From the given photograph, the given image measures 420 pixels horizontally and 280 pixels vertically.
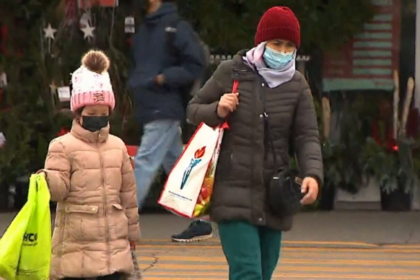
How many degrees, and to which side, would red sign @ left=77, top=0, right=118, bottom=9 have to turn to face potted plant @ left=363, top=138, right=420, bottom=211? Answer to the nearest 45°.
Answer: approximately 90° to its left

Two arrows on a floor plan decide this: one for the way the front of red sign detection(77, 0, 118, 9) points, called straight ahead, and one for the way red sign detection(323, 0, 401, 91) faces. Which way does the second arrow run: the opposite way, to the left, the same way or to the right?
the same way

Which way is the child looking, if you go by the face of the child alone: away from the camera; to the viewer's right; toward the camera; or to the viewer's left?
toward the camera

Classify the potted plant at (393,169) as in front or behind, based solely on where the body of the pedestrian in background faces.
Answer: behind

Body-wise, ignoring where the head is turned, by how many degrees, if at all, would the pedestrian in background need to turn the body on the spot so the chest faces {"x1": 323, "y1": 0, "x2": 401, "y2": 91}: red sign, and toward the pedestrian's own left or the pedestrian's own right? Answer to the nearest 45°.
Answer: approximately 180°

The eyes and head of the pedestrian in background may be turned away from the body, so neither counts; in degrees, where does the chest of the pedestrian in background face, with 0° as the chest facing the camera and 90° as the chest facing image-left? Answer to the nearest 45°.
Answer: approximately 45°

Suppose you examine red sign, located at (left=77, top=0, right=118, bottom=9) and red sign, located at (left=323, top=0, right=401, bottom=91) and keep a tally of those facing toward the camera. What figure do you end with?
2

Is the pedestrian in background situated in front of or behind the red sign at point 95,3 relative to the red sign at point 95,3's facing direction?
in front

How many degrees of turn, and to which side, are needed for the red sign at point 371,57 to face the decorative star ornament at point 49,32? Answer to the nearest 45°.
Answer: approximately 90° to its right

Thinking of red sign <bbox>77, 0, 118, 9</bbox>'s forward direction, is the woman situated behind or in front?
in front

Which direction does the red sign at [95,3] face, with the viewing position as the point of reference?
facing the viewer

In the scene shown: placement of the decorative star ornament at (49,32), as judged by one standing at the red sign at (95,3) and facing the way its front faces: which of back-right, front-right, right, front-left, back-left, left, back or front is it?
right

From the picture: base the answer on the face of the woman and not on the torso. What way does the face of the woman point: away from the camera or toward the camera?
toward the camera

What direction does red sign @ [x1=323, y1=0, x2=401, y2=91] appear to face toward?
toward the camera
